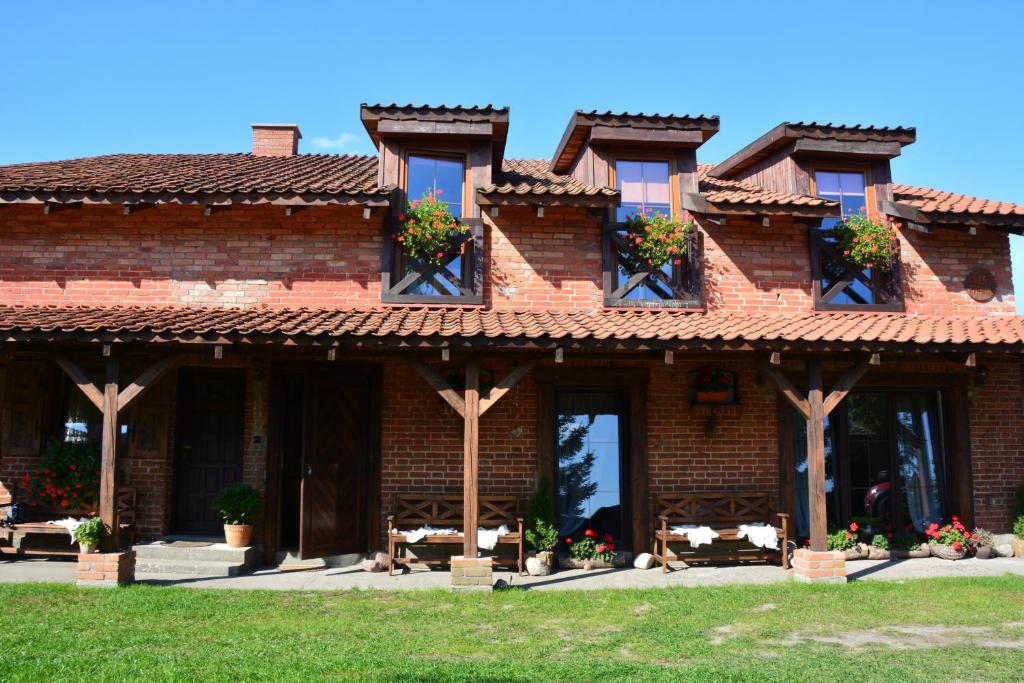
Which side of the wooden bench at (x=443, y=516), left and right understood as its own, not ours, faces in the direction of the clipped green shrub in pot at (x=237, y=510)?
right

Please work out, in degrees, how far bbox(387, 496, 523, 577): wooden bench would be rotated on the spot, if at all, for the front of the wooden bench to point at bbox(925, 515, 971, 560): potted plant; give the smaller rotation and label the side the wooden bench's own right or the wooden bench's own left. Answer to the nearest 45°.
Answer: approximately 90° to the wooden bench's own left

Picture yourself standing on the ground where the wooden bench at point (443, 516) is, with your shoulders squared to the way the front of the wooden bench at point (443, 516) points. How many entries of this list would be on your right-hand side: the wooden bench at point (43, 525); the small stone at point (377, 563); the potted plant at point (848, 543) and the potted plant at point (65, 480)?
3

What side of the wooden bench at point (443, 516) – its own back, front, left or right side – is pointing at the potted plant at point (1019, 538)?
left

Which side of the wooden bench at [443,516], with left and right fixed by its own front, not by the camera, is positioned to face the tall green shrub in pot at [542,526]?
left

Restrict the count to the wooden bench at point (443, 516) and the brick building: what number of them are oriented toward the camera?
2
